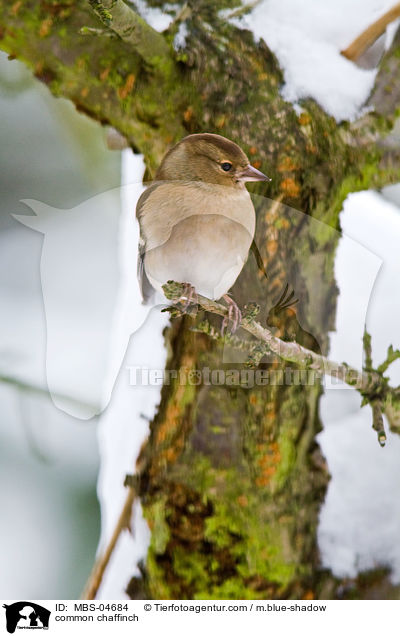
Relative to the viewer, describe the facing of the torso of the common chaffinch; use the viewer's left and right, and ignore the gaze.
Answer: facing the viewer and to the right of the viewer
